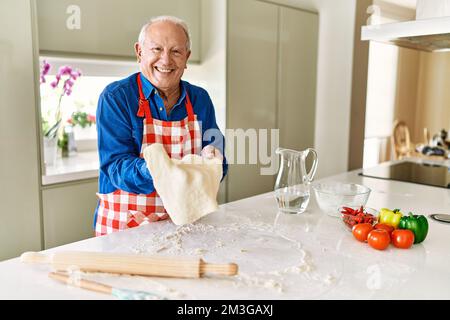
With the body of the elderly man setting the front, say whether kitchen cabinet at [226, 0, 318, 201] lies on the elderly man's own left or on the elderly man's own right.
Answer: on the elderly man's own left

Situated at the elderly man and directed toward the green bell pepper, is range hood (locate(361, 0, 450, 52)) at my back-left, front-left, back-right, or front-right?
front-left

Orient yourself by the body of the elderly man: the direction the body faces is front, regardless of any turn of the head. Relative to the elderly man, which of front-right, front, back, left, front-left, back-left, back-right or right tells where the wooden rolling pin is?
front-right

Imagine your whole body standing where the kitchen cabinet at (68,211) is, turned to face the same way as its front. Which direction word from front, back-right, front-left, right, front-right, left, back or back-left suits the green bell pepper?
front

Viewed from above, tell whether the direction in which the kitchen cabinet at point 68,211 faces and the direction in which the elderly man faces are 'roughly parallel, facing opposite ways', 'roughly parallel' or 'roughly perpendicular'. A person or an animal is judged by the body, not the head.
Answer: roughly parallel

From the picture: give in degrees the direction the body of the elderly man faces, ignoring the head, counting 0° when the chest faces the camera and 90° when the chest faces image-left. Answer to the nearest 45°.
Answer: approximately 315°

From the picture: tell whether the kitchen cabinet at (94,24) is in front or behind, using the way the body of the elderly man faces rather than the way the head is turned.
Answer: behind

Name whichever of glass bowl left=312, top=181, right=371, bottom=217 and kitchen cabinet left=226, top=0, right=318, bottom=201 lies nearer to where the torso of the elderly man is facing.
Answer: the glass bowl

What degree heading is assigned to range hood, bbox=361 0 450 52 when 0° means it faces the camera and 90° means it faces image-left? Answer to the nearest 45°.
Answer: approximately 45°

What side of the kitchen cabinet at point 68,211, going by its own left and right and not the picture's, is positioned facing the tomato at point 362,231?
front

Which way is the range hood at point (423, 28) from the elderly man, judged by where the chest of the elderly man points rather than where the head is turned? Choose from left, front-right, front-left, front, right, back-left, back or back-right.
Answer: front-left

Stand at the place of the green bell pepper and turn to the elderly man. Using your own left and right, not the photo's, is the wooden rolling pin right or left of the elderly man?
left

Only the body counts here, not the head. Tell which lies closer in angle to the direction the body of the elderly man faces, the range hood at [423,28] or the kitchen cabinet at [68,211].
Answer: the range hood

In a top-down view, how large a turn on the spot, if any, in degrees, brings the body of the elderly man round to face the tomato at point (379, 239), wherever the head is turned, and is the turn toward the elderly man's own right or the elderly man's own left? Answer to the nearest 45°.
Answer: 0° — they already face it

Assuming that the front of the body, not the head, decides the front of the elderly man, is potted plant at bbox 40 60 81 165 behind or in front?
behind
